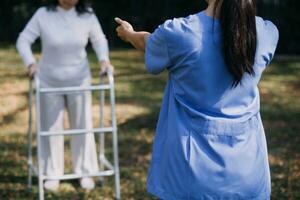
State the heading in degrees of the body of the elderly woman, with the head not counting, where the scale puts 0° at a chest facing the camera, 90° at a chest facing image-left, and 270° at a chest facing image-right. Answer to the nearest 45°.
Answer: approximately 0°

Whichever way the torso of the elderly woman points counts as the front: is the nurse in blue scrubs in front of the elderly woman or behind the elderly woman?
in front
